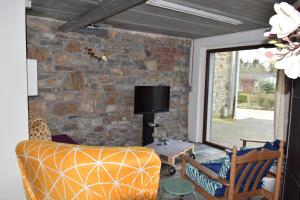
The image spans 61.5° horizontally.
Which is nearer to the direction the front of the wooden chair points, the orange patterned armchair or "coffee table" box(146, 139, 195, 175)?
the coffee table

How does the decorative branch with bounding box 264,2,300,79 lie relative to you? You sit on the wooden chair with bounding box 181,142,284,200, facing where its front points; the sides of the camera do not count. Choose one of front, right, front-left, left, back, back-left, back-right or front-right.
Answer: back-left

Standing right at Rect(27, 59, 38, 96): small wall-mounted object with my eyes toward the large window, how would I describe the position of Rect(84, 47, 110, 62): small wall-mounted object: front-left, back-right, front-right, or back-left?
front-left

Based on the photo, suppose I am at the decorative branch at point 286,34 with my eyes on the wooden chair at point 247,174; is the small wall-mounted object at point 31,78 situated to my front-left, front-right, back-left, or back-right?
front-left

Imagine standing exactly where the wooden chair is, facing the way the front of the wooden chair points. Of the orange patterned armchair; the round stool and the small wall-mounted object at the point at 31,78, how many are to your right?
0

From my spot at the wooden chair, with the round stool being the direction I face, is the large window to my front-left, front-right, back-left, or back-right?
back-right

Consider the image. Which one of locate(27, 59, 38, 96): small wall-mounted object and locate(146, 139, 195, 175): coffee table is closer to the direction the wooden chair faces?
the coffee table

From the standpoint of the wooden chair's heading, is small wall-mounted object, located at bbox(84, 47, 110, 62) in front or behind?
in front

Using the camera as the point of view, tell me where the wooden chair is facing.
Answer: facing away from the viewer and to the left of the viewer

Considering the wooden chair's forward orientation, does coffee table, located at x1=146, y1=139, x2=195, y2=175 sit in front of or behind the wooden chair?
in front

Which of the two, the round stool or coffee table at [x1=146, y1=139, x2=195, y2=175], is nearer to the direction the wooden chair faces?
the coffee table

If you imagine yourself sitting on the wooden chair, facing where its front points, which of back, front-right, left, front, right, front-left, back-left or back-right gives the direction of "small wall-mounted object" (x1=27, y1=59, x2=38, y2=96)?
front-left

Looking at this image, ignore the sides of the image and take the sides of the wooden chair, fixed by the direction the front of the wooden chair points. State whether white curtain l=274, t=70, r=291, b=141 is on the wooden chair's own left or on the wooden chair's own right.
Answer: on the wooden chair's own right

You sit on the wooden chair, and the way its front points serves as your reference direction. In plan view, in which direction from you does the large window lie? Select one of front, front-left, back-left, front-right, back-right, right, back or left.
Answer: front-right

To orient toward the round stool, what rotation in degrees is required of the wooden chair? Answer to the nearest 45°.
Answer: approximately 90° to its left

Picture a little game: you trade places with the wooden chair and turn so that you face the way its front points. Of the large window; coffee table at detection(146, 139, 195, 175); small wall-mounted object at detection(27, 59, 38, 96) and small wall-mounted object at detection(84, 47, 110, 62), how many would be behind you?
0
